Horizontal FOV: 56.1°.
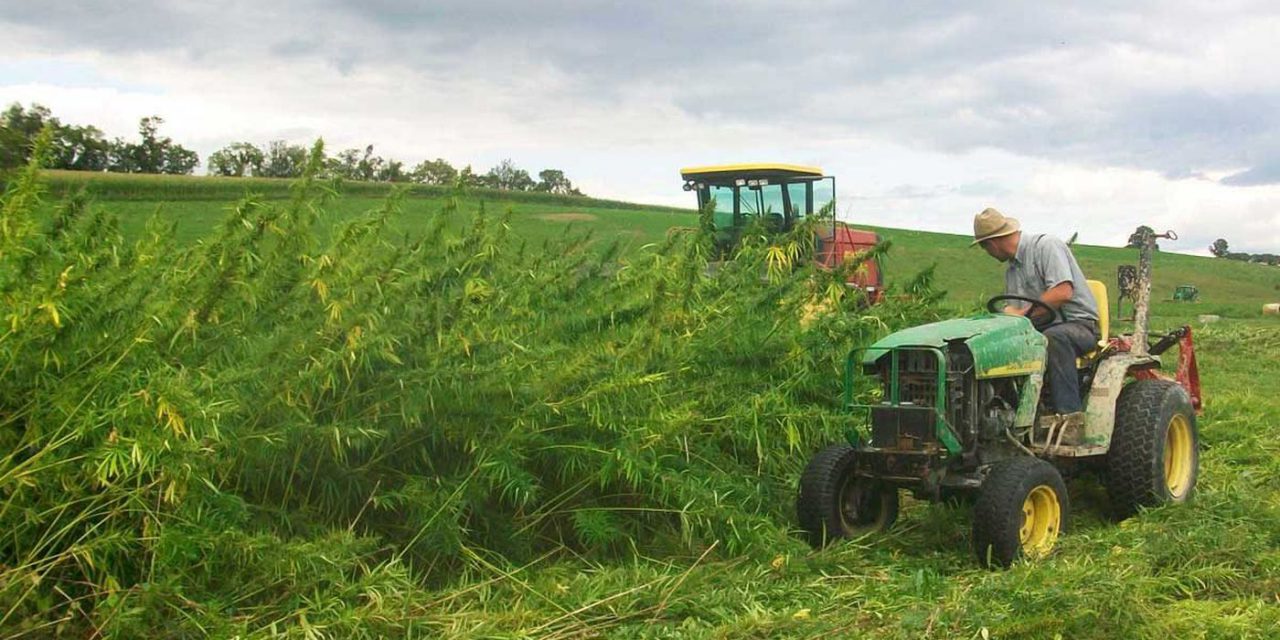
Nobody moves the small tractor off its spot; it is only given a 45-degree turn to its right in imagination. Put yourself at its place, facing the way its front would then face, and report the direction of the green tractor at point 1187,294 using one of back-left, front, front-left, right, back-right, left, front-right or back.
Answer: right

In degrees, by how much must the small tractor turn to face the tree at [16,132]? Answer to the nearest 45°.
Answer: approximately 45° to its right

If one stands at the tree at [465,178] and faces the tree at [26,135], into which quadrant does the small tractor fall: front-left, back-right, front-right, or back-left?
back-left

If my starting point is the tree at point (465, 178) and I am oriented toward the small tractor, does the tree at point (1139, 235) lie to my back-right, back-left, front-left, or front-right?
front-left

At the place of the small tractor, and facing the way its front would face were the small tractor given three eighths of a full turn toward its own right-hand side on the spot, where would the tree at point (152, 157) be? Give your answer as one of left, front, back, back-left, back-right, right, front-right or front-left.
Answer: front-left

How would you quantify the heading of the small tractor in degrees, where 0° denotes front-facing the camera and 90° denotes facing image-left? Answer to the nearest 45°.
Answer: approximately 45°
